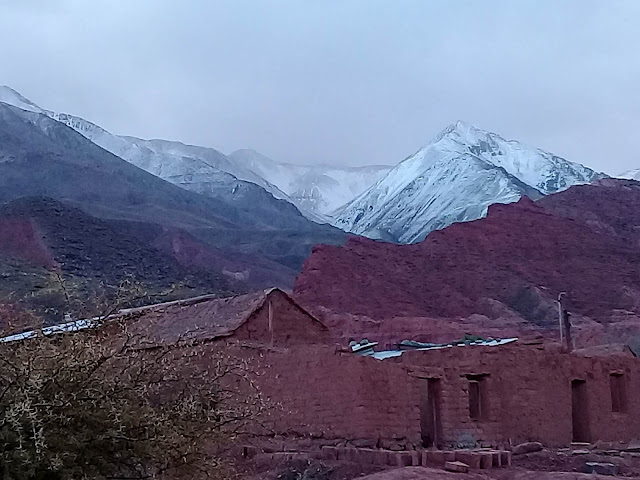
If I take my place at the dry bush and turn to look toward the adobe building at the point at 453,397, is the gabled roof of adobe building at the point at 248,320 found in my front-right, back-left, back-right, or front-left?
front-left

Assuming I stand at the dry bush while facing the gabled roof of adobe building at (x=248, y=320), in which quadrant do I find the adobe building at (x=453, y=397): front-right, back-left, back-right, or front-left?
front-right

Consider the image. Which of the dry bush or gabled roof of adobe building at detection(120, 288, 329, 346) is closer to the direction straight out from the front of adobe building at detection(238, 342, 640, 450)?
the dry bush

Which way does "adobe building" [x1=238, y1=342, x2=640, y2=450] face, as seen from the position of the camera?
facing the viewer

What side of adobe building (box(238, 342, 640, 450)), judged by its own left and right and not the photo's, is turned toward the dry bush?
front

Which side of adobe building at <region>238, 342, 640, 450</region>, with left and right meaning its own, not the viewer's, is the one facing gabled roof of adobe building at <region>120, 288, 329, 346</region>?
right
